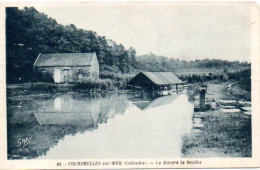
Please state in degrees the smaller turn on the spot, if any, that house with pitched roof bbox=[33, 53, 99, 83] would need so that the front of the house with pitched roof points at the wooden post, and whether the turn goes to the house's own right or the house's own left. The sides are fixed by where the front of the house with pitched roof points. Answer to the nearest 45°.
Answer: approximately 90° to the house's own left

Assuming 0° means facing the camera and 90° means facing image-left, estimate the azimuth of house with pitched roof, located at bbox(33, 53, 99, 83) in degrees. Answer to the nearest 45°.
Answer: approximately 0°

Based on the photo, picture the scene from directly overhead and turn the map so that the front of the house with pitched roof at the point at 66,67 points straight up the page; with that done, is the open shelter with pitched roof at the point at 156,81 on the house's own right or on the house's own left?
on the house's own left
